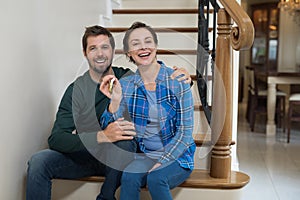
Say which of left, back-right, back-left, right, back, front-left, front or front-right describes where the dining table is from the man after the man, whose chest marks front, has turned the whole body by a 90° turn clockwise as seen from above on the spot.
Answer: back-right

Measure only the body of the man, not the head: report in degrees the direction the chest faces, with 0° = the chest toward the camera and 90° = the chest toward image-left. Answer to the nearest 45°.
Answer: approximately 0°

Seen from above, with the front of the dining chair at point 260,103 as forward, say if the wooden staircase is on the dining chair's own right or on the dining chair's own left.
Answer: on the dining chair's own right

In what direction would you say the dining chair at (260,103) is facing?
to the viewer's right
